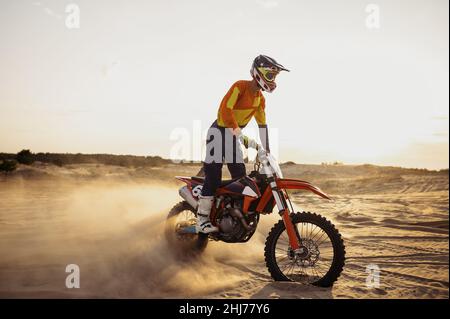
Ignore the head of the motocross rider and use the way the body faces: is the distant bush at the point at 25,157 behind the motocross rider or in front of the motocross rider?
behind

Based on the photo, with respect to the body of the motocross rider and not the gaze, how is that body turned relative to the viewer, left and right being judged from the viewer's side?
facing the viewer and to the right of the viewer

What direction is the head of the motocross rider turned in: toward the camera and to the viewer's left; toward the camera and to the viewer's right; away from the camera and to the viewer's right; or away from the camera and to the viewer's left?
toward the camera and to the viewer's right

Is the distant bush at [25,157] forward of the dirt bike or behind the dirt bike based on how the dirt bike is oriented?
behind
